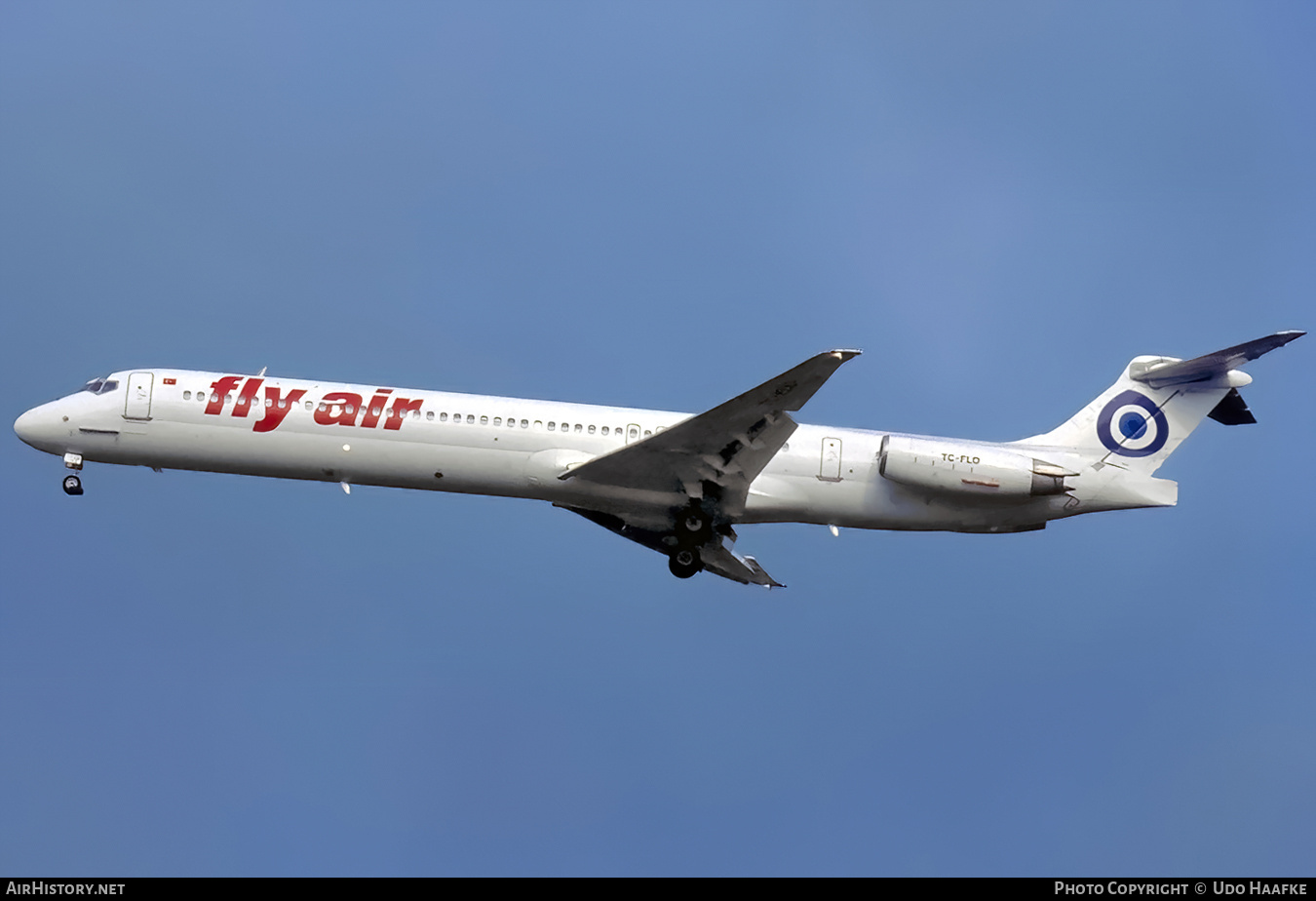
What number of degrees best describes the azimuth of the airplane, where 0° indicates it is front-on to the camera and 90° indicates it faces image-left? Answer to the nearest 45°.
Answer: approximately 90°
